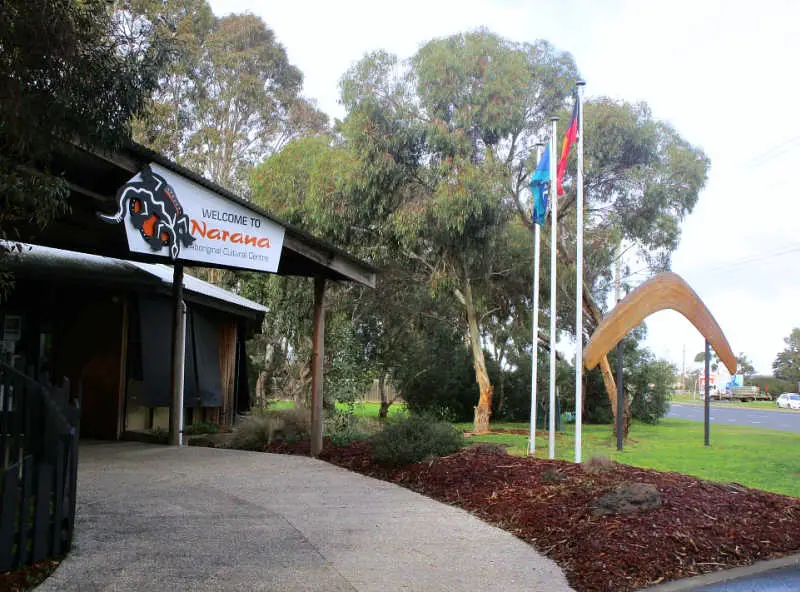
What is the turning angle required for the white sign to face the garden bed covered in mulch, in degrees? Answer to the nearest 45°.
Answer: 0° — it already faces it

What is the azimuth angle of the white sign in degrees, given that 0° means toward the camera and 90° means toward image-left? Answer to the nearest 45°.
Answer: approximately 315°

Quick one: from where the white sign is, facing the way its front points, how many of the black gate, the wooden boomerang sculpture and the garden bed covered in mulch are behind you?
0

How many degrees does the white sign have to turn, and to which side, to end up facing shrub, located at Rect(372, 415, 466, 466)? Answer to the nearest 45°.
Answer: approximately 45° to its left

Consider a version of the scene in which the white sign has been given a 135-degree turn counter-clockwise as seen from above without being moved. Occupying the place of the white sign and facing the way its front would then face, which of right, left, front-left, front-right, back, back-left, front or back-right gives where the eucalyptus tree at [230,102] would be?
front

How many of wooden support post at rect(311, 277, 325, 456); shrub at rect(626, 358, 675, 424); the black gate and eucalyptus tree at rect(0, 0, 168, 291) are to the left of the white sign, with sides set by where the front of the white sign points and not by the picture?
2

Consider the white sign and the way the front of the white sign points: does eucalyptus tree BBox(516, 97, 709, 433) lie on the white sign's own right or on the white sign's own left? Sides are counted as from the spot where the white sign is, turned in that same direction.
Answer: on the white sign's own left

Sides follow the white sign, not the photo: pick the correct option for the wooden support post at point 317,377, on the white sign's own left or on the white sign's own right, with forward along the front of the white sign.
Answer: on the white sign's own left

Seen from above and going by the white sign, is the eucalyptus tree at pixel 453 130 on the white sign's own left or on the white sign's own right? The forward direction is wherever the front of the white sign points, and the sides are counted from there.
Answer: on the white sign's own left

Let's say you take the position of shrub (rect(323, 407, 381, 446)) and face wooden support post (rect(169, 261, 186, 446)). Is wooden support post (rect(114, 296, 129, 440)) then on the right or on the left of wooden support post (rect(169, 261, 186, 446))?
right

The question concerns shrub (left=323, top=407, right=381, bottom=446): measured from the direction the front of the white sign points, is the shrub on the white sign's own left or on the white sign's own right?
on the white sign's own left
